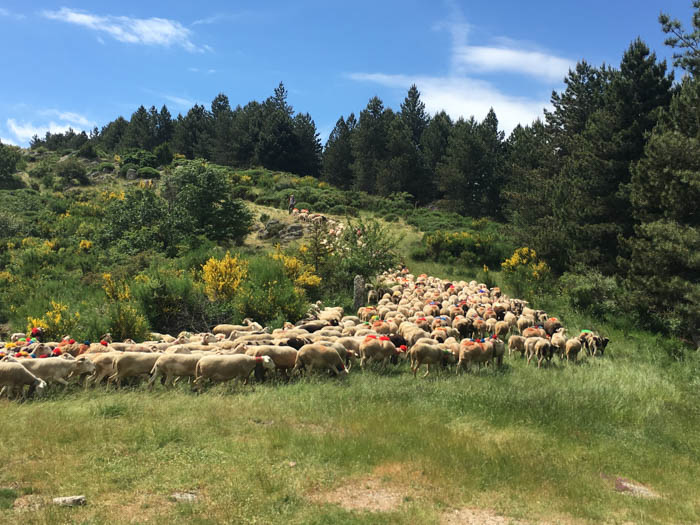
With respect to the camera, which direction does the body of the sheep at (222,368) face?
to the viewer's right

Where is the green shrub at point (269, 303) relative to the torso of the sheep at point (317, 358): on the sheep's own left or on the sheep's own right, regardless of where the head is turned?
on the sheep's own left

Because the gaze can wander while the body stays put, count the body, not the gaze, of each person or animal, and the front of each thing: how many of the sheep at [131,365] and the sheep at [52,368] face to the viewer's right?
2

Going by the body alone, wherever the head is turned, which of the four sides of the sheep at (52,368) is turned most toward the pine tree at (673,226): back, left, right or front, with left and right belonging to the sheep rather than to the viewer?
front

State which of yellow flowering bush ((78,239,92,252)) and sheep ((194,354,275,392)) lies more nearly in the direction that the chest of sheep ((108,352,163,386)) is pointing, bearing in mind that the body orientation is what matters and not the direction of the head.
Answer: the sheep

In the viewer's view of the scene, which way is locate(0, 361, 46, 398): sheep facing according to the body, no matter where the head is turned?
to the viewer's right

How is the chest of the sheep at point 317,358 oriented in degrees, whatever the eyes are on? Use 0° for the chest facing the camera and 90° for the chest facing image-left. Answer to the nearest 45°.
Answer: approximately 270°

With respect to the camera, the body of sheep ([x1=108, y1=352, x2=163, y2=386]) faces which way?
to the viewer's right

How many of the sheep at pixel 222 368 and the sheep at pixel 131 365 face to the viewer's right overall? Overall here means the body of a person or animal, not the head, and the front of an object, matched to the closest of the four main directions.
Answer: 2

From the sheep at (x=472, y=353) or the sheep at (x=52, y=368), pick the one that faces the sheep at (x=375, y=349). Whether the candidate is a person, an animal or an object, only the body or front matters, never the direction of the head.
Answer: the sheep at (x=52, y=368)

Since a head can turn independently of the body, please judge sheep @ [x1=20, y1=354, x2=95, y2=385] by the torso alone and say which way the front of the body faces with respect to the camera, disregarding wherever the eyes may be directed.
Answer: to the viewer's right

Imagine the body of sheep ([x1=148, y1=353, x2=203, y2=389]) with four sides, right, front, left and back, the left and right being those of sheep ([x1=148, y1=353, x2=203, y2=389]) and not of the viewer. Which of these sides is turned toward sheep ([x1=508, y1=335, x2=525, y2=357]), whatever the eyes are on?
front

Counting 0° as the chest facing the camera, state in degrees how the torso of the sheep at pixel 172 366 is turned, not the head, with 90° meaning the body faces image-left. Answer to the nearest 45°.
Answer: approximately 270°

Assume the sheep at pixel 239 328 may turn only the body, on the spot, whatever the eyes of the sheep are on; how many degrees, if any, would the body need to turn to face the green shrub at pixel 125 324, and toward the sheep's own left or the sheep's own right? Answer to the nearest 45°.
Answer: approximately 180°

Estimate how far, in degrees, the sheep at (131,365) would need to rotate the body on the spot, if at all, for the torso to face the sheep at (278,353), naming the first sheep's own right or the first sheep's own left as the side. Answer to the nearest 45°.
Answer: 0° — it already faces it

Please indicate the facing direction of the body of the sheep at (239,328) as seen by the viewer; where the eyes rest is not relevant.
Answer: to the viewer's right
